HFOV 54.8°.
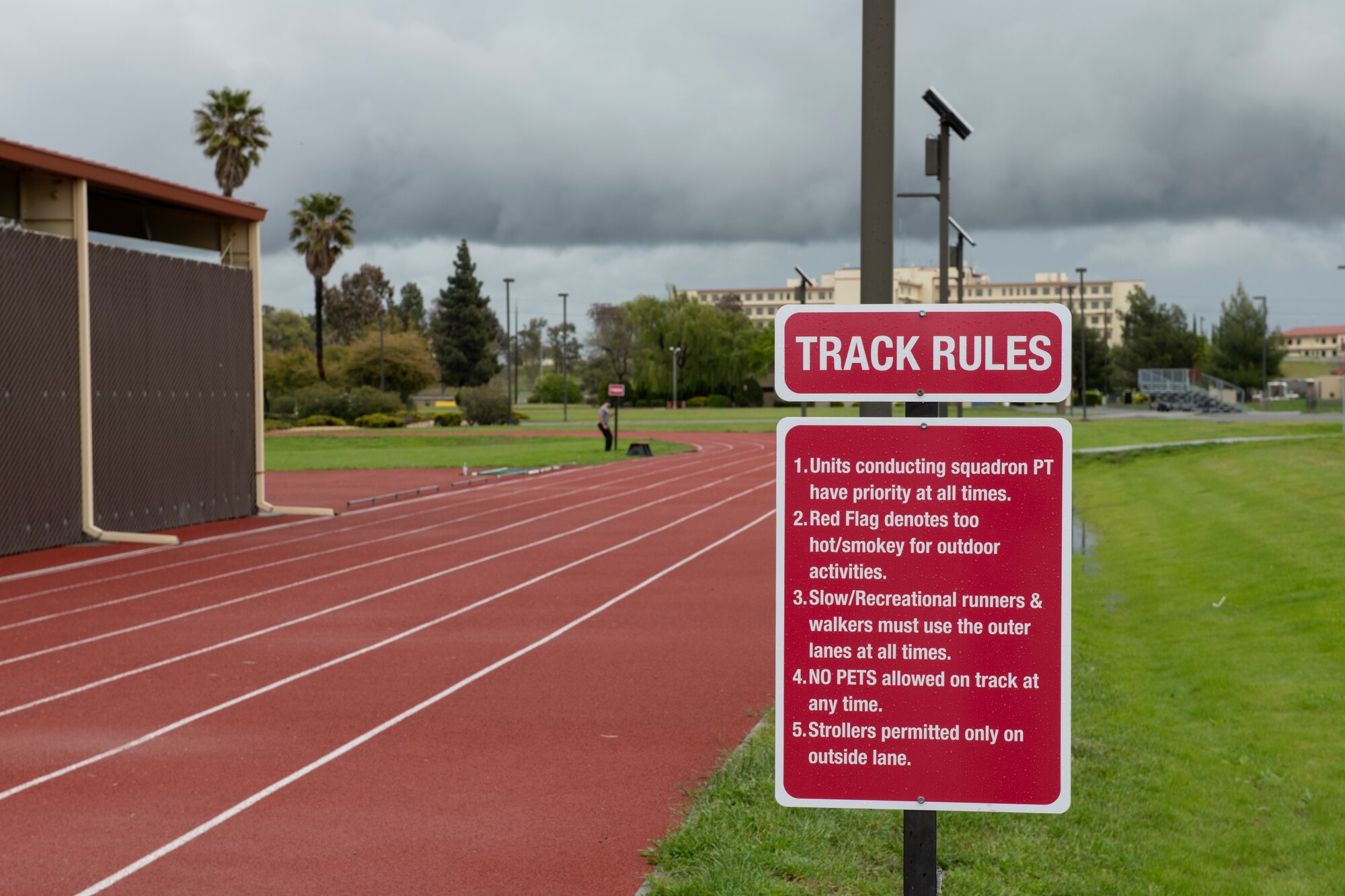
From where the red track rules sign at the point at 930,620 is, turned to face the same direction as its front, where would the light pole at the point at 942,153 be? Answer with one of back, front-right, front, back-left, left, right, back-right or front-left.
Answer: back

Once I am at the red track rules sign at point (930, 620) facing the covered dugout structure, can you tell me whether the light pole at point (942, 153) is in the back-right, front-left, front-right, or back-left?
front-right

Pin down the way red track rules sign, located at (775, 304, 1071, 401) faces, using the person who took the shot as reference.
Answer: facing the viewer

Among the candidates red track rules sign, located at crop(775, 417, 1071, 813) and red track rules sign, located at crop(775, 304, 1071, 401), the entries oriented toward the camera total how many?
2

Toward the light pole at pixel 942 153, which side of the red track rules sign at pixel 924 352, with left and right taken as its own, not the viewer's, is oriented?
back

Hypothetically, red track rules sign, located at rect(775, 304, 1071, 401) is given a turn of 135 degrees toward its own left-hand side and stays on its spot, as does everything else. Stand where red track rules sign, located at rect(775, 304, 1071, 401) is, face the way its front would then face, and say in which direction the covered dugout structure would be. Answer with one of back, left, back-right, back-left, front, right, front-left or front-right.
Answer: left

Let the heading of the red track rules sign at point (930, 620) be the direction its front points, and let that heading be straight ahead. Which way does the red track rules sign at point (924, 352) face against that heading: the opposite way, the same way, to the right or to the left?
the same way
